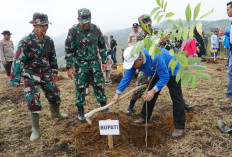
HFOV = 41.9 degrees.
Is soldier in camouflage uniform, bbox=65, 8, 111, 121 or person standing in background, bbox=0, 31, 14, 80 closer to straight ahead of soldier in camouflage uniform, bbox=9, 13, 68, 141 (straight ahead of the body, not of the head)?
the soldier in camouflage uniform

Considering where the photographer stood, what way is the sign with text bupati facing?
facing the viewer

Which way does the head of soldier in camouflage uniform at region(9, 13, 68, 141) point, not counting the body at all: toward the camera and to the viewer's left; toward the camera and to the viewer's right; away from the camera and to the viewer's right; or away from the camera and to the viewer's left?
toward the camera and to the viewer's right

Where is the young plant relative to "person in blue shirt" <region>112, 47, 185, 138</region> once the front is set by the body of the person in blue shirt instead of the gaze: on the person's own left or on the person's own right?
on the person's own left

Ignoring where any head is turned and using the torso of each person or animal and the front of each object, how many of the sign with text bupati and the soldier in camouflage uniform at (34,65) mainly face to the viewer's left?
0

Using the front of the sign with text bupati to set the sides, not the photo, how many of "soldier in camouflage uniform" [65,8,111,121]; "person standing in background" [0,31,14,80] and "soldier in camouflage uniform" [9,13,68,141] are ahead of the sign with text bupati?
0

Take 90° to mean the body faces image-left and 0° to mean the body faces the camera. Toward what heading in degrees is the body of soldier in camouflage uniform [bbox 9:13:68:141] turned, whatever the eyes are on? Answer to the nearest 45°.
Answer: approximately 315°

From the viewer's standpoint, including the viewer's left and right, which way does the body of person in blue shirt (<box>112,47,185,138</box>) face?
facing the viewer and to the left of the viewer
